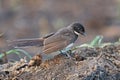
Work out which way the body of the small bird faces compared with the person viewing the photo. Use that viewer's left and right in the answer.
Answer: facing to the right of the viewer
